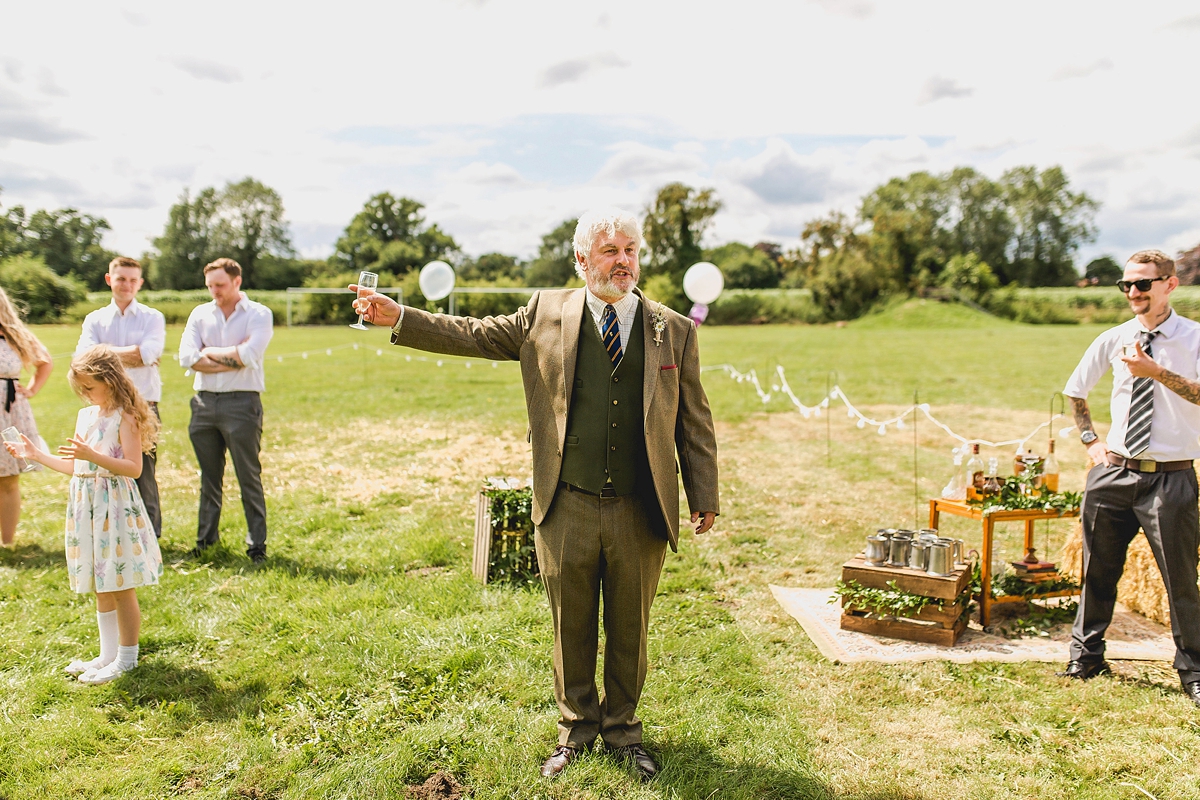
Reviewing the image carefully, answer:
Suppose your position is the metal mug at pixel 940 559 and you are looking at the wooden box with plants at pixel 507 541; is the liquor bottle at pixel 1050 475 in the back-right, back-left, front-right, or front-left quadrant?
back-right

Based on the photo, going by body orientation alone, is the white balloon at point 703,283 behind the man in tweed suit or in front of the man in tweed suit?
behind

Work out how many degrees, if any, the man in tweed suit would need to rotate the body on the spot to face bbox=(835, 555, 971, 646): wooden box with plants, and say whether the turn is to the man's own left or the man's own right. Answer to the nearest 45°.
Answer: approximately 135° to the man's own left

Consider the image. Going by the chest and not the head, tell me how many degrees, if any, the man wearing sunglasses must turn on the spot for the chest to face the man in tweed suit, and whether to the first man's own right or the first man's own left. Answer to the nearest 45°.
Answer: approximately 45° to the first man's own right

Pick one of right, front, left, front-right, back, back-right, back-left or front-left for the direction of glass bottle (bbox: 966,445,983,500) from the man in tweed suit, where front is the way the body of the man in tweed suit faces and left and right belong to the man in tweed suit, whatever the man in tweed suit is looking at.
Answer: back-left
